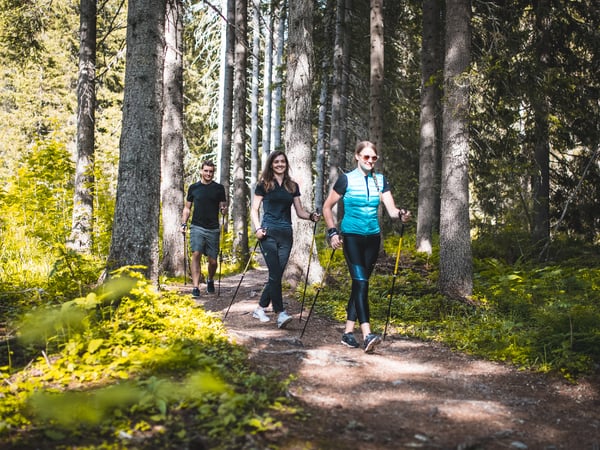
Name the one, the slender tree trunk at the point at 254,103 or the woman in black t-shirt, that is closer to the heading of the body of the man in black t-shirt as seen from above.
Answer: the woman in black t-shirt

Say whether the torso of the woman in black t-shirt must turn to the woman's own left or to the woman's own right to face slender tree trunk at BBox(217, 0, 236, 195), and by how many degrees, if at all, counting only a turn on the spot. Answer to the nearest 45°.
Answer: approximately 135° to the woman's own left

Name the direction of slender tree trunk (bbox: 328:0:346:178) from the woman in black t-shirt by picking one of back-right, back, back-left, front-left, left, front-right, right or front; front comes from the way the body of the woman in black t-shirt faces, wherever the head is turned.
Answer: back-left

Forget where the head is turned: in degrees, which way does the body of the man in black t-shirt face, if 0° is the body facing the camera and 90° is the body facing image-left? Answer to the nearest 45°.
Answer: approximately 0°

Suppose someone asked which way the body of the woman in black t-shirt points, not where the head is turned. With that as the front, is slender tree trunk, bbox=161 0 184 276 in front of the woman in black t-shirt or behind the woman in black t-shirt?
behind

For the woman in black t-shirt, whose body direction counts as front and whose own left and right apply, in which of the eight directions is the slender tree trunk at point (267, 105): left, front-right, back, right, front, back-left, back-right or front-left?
back-left

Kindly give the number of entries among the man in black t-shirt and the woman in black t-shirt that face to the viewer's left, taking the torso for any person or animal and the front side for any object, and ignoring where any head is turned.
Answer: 0

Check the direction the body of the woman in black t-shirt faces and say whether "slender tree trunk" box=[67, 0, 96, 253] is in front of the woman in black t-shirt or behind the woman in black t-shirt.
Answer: behind

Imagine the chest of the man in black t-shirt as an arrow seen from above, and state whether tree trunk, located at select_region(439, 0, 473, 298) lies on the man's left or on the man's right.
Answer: on the man's left

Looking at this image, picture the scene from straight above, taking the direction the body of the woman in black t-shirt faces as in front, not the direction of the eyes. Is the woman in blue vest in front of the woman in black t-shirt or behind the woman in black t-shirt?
in front

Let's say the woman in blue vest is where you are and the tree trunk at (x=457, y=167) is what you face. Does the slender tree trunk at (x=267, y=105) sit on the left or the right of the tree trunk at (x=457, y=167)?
left

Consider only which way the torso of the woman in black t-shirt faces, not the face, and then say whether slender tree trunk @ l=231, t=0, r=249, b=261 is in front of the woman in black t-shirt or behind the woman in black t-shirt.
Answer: behind

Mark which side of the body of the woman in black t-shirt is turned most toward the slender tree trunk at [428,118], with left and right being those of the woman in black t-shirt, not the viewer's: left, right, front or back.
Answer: left

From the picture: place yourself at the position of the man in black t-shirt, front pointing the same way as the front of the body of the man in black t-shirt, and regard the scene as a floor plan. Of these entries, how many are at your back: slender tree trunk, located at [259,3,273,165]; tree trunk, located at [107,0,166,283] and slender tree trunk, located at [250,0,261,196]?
2

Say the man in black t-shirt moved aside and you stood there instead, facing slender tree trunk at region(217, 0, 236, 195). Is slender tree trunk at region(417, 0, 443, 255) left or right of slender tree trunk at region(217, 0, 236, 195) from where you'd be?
right

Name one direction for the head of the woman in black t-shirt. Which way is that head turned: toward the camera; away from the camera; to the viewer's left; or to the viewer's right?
toward the camera

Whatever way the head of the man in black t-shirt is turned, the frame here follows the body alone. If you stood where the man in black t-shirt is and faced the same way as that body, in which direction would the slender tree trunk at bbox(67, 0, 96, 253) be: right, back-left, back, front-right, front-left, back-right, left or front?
back-right
